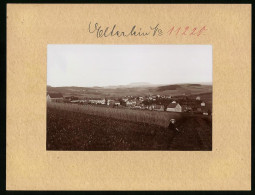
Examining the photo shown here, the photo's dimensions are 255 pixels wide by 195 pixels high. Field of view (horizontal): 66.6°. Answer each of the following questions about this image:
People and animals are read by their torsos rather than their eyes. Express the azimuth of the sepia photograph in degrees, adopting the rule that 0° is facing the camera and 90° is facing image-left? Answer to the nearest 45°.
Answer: approximately 0°
